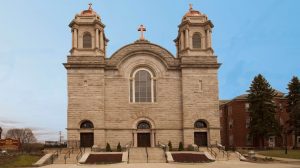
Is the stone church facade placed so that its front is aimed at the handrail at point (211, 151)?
no

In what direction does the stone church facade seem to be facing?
toward the camera
